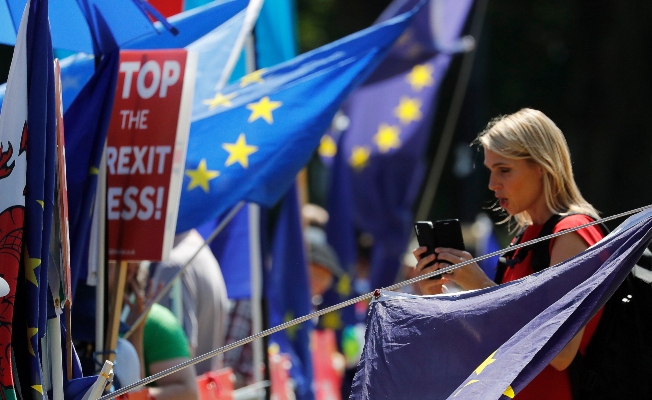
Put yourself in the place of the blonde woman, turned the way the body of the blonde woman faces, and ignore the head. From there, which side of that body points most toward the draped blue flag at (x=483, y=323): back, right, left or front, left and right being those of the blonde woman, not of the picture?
left

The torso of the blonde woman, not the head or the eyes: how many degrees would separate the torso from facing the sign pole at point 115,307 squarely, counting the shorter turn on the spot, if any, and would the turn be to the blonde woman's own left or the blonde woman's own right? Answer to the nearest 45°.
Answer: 0° — they already face it

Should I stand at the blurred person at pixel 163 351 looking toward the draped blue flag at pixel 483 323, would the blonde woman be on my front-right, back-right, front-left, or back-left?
front-left

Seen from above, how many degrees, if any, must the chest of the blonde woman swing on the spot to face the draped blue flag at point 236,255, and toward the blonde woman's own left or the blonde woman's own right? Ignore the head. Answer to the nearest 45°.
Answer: approximately 45° to the blonde woman's own right

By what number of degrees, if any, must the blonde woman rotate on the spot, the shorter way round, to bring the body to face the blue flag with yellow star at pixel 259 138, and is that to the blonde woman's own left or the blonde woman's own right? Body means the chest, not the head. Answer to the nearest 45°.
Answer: approximately 45° to the blonde woman's own right

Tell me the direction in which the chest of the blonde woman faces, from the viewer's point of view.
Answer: to the viewer's left
